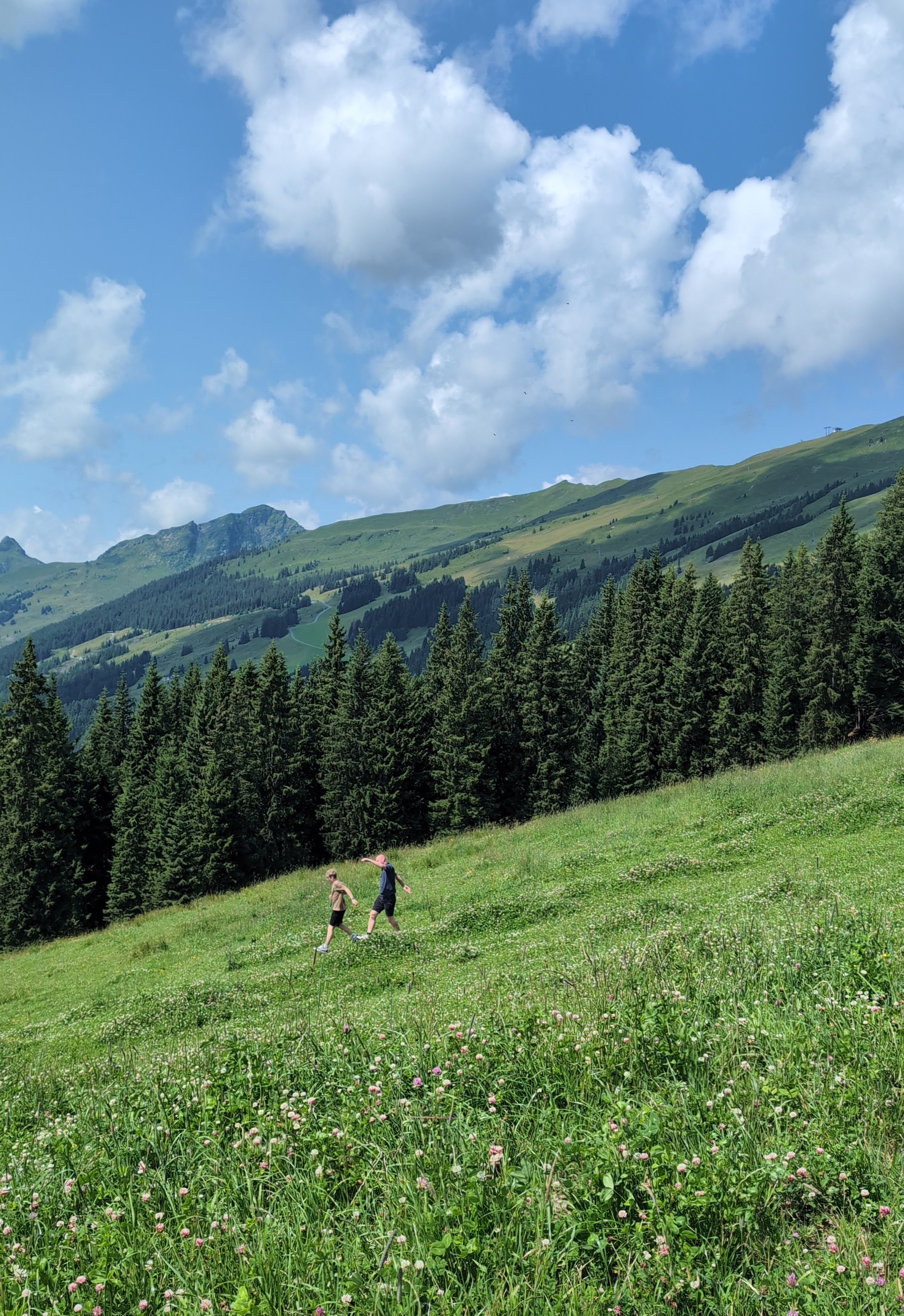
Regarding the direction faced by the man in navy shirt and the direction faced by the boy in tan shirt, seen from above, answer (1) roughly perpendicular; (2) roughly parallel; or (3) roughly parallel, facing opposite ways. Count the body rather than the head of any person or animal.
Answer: roughly parallel

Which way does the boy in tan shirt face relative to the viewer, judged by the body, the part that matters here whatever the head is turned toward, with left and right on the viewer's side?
facing to the left of the viewer

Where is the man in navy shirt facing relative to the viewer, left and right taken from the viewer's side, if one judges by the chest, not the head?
facing to the left of the viewer

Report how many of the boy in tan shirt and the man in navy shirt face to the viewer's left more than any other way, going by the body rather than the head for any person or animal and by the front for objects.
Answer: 2

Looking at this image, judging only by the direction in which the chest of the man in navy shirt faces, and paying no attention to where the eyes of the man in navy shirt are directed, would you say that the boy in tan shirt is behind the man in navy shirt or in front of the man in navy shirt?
in front
